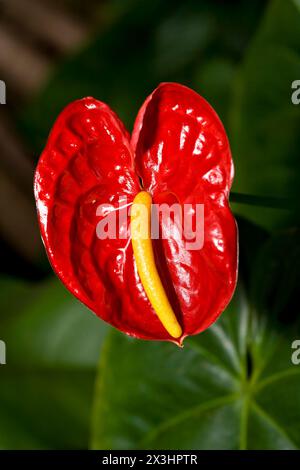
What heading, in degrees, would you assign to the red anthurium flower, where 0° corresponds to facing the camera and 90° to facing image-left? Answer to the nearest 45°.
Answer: approximately 0°
